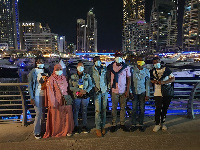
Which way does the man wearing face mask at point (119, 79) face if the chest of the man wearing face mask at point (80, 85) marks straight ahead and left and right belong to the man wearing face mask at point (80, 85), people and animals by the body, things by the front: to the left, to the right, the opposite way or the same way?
the same way

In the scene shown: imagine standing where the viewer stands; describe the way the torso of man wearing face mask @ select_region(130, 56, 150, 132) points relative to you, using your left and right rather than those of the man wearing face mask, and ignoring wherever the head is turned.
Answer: facing the viewer

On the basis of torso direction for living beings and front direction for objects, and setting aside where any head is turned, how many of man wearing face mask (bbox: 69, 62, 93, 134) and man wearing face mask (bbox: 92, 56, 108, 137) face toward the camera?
2

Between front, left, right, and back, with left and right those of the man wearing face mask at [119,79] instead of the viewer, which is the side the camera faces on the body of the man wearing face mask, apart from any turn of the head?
front

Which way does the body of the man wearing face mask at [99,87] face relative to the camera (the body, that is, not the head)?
toward the camera

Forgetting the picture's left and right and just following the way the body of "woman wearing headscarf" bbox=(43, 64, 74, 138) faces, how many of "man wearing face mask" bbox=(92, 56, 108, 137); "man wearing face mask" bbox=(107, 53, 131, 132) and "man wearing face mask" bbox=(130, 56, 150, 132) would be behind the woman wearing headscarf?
0

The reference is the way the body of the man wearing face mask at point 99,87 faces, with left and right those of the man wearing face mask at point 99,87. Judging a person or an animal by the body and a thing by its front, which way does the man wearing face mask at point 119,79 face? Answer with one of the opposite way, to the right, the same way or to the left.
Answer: the same way

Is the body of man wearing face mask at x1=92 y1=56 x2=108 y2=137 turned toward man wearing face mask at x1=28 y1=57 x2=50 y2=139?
no

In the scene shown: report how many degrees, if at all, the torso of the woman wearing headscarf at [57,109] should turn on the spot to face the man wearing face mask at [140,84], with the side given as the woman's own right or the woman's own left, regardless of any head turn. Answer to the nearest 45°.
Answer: approximately 45° to the woman's own left

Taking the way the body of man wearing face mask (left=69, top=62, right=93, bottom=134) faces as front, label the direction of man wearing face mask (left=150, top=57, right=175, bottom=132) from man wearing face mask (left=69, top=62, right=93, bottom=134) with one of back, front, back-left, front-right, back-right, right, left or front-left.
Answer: left

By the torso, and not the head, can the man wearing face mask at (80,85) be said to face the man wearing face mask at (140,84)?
no

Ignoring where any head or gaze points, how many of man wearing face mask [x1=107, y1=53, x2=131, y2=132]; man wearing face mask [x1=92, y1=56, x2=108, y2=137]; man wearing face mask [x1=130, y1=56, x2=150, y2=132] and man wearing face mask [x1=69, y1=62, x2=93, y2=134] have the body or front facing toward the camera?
4

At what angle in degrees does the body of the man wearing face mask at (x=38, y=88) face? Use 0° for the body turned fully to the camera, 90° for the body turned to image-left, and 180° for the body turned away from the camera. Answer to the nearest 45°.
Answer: approximately 315°

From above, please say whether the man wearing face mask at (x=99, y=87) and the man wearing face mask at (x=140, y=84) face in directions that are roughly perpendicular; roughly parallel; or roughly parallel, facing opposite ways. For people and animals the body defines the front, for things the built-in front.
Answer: roughly parallel

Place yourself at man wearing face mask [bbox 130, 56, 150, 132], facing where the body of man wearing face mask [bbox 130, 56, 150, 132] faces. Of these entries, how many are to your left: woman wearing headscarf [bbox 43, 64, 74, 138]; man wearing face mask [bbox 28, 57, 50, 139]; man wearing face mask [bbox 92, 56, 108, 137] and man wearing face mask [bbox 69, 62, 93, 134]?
0

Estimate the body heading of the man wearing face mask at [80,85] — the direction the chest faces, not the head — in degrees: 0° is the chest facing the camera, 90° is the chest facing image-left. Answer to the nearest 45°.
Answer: approximately 0°

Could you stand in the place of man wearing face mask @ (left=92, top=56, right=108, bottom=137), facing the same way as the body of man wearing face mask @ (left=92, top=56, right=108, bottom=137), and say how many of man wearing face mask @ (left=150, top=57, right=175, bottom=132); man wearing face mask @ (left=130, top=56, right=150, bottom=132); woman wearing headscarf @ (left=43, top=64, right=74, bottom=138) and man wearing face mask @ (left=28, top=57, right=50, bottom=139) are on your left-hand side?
2
